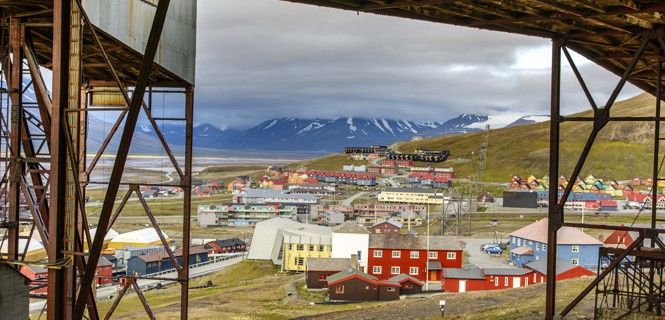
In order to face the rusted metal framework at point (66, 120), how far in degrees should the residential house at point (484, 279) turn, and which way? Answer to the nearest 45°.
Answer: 0° — it already faces it

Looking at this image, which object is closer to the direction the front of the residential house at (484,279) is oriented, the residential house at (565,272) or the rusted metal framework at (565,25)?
the rusted metal framework

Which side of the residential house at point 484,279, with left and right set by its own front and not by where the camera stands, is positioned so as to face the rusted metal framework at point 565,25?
front

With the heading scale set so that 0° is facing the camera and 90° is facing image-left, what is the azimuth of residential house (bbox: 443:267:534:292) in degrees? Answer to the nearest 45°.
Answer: approximately 0°

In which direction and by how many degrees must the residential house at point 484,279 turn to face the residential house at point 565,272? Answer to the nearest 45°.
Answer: approximately 90° to its left

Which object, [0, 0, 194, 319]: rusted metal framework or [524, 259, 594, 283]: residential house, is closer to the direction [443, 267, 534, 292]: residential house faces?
the rusted metal framework

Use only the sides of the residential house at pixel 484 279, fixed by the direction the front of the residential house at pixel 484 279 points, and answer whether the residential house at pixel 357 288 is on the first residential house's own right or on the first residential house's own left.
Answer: on the first residential house's own right
